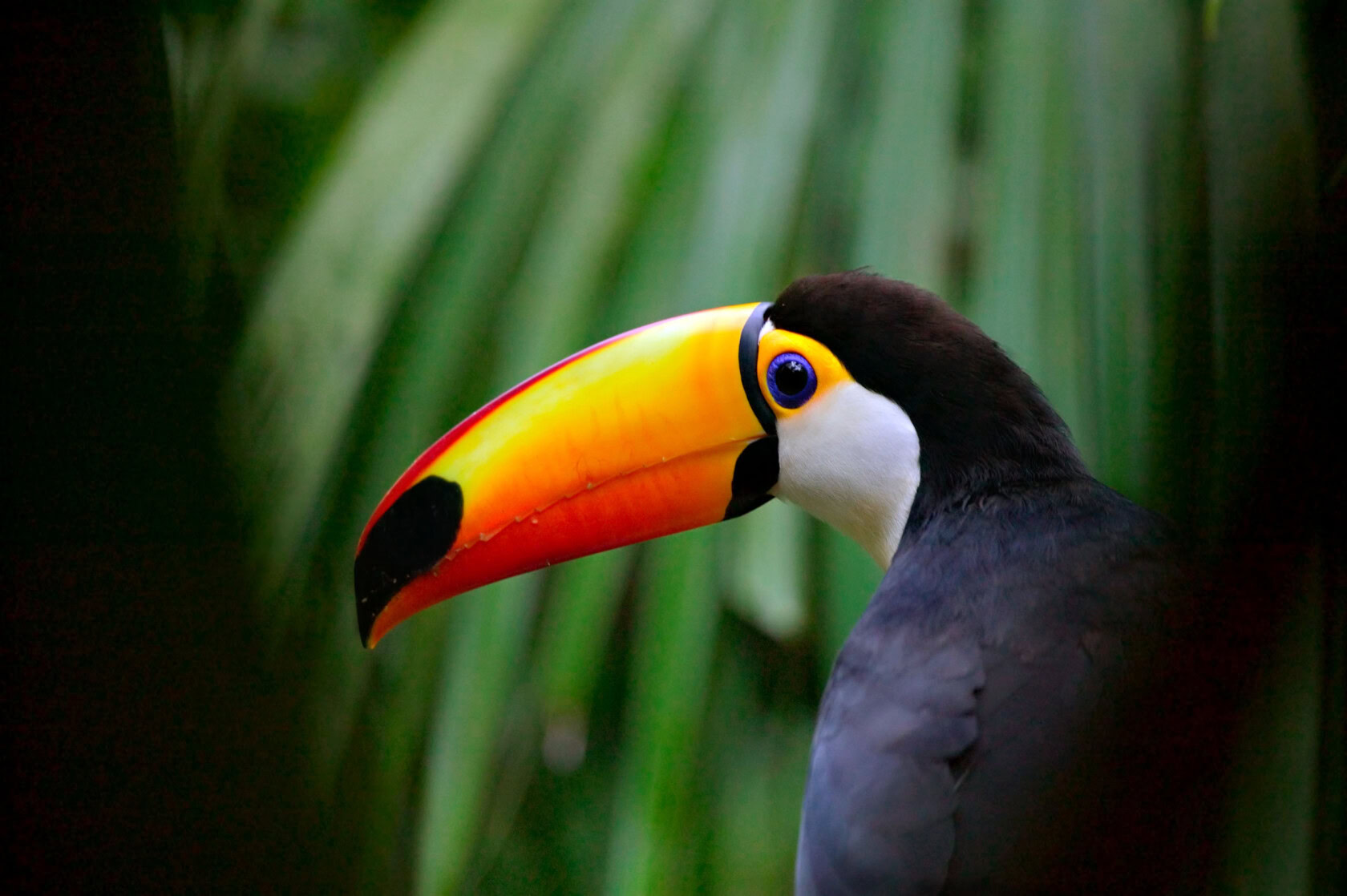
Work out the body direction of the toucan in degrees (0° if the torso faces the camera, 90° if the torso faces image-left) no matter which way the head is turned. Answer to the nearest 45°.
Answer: approximately 135°
